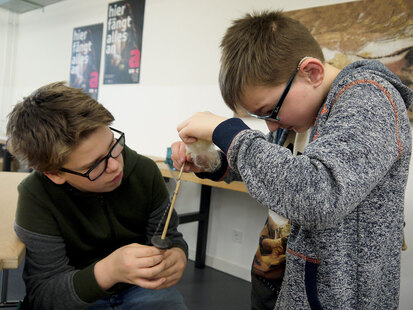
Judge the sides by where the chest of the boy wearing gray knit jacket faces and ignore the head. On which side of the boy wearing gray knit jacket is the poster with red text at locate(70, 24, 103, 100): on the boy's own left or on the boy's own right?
on the boy's own right

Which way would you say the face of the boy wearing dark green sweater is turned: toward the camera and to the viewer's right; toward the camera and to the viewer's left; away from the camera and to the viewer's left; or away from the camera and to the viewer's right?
toward the camera and to the viewer's right

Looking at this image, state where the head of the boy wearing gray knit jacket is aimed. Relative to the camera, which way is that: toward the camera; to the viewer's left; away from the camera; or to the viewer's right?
to the viewer's left

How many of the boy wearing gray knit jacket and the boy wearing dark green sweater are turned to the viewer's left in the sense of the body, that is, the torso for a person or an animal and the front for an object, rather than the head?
1

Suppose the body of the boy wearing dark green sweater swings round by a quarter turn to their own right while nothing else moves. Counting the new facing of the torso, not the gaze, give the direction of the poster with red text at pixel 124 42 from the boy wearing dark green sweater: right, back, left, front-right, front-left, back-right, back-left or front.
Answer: back-right

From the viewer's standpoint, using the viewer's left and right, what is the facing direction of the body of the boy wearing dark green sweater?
facing the viewer and to the right of the viewer

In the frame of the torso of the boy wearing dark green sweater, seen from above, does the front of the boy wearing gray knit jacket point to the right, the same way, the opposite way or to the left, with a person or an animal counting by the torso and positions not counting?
to the right

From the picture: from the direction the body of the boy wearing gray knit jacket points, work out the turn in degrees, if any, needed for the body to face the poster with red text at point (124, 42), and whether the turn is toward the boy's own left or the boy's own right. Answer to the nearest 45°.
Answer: approximately 45° to the boy's own right

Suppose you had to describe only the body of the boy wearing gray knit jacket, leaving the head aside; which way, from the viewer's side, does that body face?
to the viewer's left

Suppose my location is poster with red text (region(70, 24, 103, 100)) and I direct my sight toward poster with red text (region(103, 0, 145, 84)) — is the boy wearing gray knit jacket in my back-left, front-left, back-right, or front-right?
front-right
